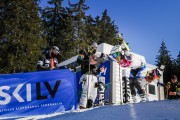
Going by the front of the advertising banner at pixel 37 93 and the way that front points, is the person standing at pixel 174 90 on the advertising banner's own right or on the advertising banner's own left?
on the advertising banner's own left

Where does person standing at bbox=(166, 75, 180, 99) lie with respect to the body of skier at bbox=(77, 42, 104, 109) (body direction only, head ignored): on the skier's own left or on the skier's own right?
on the skier's own left

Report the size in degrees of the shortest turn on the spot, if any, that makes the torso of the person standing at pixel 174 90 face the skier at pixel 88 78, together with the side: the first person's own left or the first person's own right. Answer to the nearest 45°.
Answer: approximately 45° to the first person's own right

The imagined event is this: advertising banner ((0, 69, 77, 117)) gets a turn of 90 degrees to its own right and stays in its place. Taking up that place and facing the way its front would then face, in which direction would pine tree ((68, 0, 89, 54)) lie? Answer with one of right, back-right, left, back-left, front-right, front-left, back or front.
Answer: right

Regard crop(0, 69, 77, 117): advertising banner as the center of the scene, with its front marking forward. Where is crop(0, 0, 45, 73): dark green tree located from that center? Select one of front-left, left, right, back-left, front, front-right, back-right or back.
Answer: back
